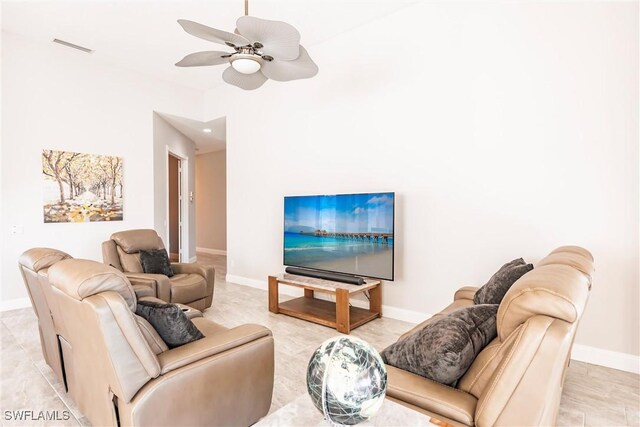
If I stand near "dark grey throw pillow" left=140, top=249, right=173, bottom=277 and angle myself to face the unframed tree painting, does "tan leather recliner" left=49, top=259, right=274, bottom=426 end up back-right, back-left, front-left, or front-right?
back-left

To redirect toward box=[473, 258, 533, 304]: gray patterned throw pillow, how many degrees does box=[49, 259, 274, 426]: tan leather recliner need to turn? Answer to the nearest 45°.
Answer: approximately 45° to its right

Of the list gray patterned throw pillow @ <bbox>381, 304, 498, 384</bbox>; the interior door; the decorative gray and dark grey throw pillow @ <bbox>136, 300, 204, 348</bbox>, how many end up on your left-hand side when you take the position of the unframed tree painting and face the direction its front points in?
1

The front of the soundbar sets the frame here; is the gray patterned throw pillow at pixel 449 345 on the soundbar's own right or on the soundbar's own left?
on the soundbar's own left

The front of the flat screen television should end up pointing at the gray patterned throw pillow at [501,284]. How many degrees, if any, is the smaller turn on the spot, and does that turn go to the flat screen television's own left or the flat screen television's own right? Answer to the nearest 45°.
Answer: approximately 90° to the flat screen television's own left

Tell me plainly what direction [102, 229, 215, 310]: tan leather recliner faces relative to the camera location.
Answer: facing the viewer and to the right of the viewer

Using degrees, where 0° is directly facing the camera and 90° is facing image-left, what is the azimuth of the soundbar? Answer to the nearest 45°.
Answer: approximately 45°

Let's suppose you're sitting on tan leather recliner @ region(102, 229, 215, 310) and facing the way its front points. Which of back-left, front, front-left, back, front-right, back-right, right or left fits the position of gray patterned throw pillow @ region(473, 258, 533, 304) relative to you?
front

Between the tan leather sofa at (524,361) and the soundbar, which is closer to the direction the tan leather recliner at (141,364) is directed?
the soundbar

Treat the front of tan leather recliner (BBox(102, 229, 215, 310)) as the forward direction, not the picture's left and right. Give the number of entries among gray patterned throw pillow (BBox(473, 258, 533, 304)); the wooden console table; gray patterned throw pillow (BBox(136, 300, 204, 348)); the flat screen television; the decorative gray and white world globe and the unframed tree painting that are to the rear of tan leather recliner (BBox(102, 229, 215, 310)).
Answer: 1

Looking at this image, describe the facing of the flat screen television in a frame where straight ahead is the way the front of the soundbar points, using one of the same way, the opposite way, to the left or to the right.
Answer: the same way

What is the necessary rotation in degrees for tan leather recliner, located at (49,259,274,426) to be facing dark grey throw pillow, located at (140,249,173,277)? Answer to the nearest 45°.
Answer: approximately 45° to its left

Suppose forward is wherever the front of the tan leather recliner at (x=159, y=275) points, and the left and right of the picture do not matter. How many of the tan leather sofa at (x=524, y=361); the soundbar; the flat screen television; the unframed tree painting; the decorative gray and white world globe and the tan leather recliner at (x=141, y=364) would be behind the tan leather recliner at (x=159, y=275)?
1

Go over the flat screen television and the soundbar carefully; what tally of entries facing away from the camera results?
0

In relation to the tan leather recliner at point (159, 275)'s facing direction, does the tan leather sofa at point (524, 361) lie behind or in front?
in front

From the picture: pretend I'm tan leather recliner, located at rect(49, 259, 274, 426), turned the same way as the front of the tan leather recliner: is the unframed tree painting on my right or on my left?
on my left

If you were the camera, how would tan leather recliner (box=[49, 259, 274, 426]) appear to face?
facing away from the viewer and to the right of the viewer

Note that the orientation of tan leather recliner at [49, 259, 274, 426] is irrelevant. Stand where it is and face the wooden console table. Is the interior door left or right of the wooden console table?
left

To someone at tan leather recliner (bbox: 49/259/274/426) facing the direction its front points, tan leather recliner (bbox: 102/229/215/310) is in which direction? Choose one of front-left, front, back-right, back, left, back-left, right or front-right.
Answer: front-left

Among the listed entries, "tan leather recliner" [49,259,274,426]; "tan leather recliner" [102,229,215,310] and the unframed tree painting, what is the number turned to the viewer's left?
0
